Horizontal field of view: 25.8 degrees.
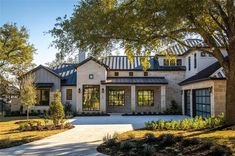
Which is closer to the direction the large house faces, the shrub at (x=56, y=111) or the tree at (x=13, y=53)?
the shrub

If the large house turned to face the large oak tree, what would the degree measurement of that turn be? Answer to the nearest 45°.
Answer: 0° — it already faces it

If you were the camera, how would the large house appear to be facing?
facing the viewer

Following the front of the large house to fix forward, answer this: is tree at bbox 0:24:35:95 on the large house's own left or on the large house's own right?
on the large house's own right

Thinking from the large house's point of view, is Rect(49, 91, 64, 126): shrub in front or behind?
in front
